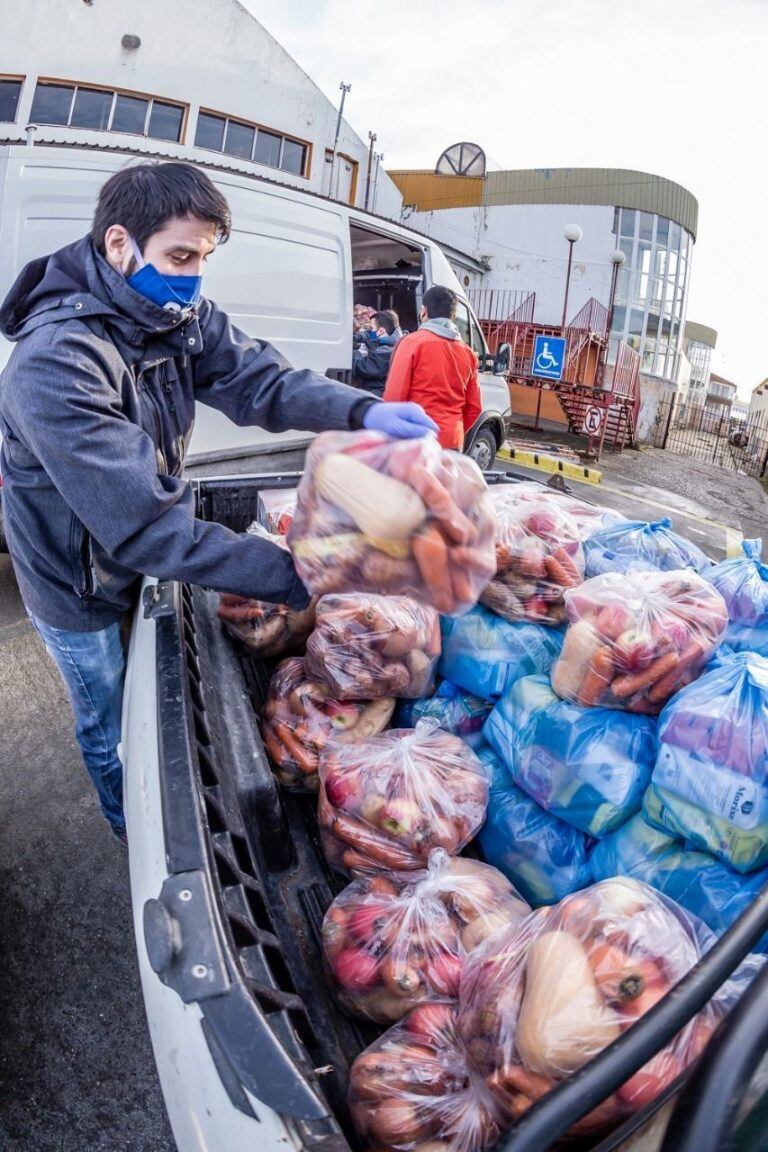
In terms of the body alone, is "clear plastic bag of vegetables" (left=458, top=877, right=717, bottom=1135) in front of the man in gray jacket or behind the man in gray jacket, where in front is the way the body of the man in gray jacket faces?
in front

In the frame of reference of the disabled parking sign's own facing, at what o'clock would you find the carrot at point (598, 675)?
The carrot is roughly at 12 o'clock from the disabled parking sign.

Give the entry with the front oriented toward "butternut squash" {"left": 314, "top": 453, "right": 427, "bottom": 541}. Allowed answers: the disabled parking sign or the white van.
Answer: the disabled parking sign

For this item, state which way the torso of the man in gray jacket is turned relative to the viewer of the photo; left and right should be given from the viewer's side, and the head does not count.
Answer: facing the viewer and to the right of the viewer

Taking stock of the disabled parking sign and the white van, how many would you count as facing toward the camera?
1

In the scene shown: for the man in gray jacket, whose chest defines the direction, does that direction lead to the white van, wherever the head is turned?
no

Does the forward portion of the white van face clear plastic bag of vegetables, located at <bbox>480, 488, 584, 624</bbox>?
no

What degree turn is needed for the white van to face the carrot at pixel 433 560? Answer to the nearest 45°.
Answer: approximately 135° to its right

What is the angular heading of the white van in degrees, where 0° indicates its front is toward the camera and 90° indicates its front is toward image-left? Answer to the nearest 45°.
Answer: approximately 225°

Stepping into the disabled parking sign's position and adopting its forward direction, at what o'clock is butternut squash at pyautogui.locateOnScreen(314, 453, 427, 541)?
The butternut squash is roughly at 12 o'clock from the disabled parking sign.

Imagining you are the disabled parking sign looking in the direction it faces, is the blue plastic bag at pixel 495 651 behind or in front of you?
in front

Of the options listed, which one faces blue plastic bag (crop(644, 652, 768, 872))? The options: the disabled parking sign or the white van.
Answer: the disabled parking sign

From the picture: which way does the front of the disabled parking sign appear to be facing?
toward the camera

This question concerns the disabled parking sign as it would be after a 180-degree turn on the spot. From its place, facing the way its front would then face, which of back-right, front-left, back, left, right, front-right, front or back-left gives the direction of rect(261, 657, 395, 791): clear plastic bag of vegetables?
back
